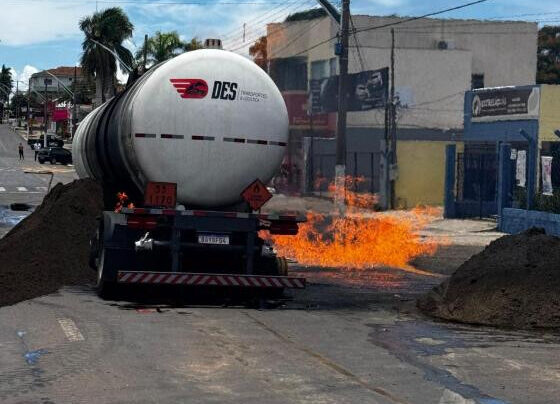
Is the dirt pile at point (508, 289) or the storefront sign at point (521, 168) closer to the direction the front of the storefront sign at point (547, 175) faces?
the dirt pile

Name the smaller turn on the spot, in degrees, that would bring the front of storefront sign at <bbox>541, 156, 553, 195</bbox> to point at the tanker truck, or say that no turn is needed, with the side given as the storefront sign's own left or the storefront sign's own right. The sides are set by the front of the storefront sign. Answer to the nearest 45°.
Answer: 0° — it already faces it

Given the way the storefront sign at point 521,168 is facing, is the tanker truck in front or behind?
in front

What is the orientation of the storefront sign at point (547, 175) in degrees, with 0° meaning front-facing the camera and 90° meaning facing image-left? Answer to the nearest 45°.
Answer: approximately 0°

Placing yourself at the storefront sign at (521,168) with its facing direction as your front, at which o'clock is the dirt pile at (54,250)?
The dirt pile is roughly at 1 o'clock from the storefront sign.

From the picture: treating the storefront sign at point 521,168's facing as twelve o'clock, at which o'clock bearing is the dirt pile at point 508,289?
The dirt pile is roughly at 12 o'clock from the storefront sign.

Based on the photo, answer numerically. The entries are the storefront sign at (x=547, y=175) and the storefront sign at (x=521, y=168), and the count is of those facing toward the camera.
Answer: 2
